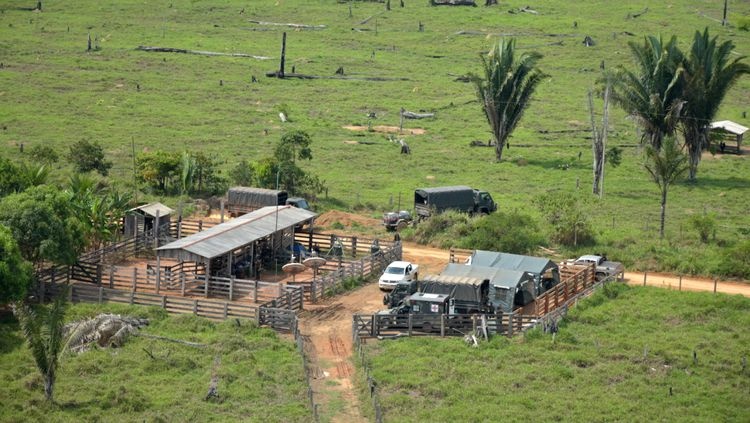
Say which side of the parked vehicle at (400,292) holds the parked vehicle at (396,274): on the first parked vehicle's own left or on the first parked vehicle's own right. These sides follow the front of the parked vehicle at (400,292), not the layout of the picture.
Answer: on the first parked vehicle's own right

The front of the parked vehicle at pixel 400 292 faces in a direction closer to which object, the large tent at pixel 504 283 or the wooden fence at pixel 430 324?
the wooden fence

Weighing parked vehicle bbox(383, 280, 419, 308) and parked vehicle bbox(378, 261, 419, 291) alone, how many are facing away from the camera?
0

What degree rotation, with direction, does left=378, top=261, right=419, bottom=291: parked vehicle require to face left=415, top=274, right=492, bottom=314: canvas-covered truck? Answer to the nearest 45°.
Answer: approximately 90° to its left

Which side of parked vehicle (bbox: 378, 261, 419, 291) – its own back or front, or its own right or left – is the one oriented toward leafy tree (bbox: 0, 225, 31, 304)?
right

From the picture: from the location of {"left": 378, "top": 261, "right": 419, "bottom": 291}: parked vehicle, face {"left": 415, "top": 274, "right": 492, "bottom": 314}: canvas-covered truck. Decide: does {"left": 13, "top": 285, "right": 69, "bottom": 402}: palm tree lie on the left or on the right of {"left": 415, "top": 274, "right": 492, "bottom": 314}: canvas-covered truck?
right

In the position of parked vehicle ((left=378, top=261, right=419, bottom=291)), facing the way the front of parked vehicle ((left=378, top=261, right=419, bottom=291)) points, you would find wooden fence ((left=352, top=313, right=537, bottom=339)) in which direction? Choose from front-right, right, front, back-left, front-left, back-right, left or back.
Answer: front-left

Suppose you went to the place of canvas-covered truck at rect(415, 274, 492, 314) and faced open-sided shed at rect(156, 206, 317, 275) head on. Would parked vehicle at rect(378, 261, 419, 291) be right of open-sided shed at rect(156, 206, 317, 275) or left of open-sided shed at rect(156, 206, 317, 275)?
right

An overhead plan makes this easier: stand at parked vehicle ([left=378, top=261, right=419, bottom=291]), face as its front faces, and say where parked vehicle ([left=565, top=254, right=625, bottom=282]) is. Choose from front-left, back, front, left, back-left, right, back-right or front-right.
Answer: back-left

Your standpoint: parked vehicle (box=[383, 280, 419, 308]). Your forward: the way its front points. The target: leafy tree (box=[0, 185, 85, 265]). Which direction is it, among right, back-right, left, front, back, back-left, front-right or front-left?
front-right

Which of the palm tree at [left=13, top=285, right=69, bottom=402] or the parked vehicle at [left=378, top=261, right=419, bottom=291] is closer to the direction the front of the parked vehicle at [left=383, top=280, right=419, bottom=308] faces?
the palm tree

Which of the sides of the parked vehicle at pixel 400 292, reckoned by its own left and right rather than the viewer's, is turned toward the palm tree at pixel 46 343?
front
